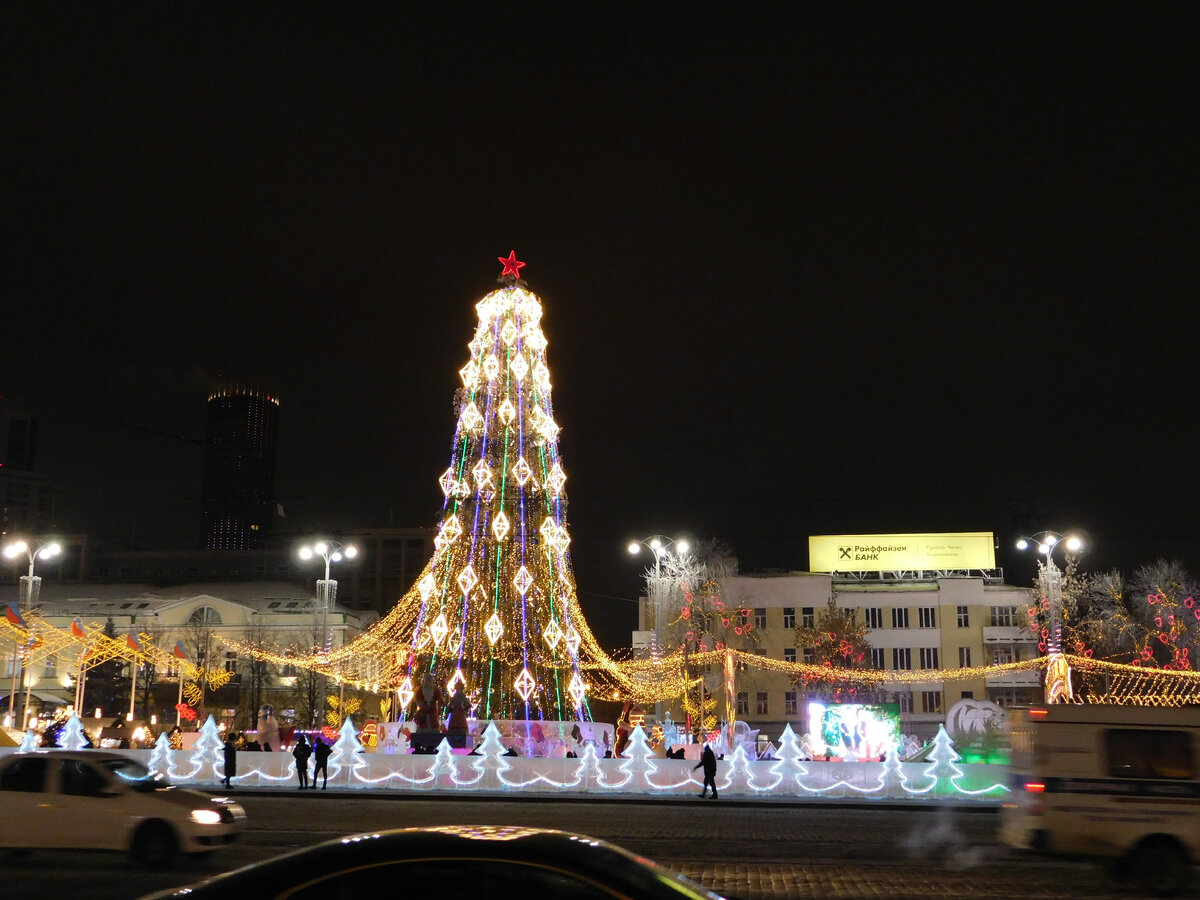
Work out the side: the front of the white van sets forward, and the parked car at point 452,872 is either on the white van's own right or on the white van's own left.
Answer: on the white van's own right

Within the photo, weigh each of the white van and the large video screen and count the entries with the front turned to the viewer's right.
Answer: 1

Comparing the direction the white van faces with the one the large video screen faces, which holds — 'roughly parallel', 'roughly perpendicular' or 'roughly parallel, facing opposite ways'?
roughly perpendicular

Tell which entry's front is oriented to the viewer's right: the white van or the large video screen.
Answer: the white van

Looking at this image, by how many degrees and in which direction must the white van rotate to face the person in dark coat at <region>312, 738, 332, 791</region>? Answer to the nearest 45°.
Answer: approximately 135° to its left

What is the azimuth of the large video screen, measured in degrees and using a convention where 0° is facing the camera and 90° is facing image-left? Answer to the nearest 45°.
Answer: approximately 0°

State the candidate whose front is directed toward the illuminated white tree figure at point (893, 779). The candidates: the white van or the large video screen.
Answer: the large video screen

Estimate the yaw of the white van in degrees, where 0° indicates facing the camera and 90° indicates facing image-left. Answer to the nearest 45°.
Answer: approximately 270°

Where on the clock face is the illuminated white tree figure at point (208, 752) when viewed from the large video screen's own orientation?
The illuminated white tree figure is roughly at 2 o'clock from the large video screen.
